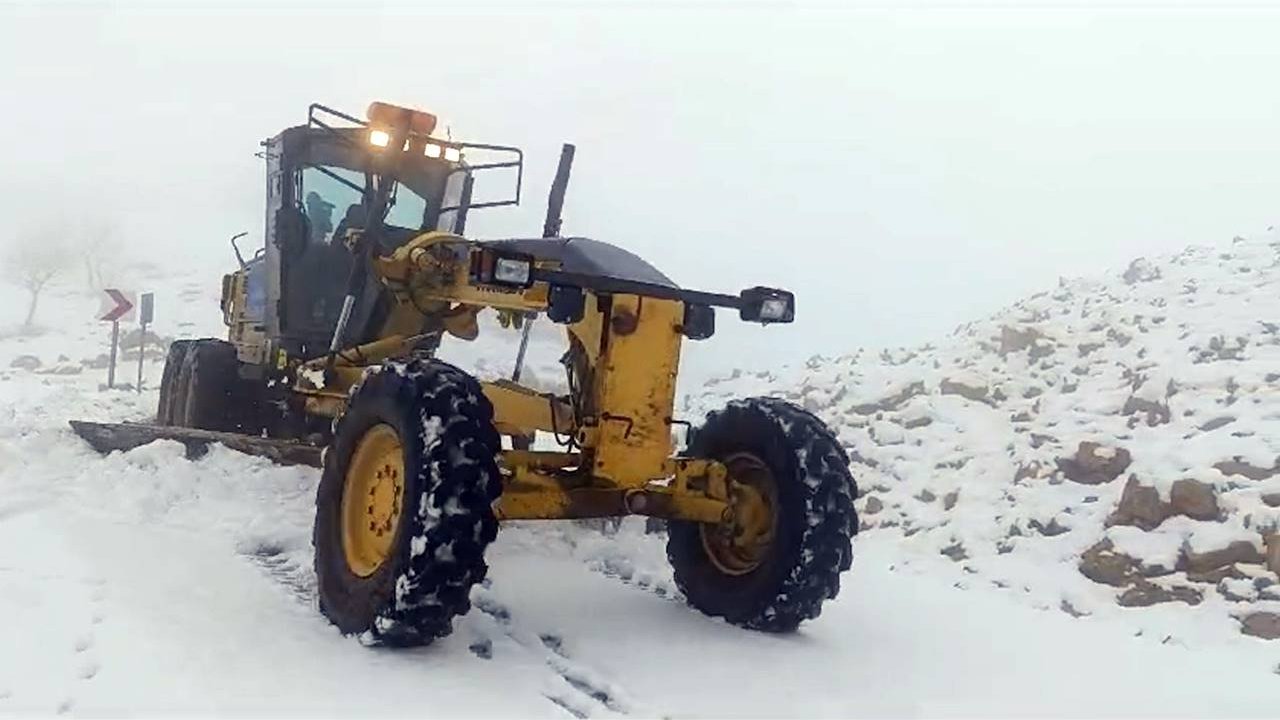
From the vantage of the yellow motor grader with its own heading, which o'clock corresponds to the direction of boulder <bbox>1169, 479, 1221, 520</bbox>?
The boulder is roughly at 10 o'clock from the yellow motor grader.

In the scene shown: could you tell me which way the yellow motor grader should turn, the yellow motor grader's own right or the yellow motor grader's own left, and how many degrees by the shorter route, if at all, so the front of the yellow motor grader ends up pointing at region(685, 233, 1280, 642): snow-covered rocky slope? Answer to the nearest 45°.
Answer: approximately 90° to the yellow motor grader's own left

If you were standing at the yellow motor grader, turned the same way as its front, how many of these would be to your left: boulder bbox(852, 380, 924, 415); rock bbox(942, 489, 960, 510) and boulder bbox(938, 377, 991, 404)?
3

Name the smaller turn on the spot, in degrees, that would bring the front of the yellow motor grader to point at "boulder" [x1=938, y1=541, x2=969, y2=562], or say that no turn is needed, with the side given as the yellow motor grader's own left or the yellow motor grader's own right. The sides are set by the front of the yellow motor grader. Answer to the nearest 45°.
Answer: approximately 90° to the yellow motor grader's own left

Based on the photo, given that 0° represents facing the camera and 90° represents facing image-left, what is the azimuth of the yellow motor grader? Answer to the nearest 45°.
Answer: approximately 315°

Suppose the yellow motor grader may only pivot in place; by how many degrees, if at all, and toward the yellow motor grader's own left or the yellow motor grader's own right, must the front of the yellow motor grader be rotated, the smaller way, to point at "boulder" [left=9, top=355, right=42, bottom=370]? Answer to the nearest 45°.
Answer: approximately 180°

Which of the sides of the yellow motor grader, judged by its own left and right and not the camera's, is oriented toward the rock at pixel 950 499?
left

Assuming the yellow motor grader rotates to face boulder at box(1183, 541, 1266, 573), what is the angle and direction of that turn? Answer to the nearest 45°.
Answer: approximately 45° to its left

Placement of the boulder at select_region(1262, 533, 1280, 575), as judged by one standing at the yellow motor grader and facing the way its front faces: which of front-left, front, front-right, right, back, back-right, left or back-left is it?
front-left

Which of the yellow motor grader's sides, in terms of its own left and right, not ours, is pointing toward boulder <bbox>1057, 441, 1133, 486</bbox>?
left
